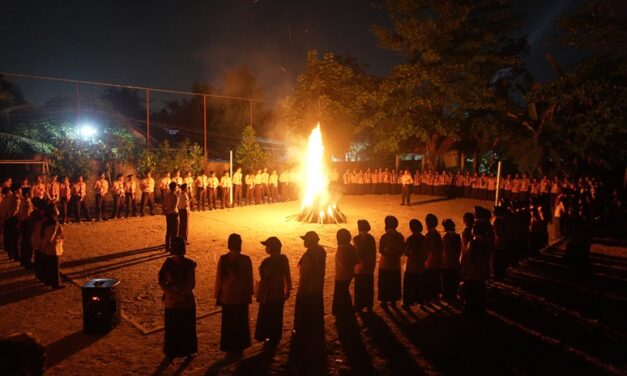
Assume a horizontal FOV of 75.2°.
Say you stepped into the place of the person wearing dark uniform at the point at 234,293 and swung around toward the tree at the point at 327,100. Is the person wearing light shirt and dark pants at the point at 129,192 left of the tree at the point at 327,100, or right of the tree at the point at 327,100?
left

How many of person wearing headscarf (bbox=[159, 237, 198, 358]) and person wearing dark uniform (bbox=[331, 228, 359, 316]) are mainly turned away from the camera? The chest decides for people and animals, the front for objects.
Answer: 2

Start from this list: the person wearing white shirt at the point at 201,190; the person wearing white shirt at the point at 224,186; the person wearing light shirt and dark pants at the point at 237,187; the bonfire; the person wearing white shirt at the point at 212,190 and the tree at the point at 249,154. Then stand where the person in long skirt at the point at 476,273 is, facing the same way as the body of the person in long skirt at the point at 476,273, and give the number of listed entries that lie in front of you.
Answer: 6

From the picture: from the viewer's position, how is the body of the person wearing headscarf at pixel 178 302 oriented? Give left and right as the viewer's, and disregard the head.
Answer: facing away from the viewer

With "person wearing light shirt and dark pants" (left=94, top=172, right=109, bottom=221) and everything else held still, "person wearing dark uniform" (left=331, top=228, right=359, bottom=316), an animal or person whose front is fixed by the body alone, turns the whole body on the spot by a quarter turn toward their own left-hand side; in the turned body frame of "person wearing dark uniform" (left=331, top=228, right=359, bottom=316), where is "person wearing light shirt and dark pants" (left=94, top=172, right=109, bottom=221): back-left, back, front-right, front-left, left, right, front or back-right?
front-right

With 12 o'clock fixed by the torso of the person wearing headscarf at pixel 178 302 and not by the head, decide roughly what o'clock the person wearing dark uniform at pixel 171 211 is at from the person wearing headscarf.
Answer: The person wearing dark uniform is roughly at 12 o'clock from the person wearing headscarf.

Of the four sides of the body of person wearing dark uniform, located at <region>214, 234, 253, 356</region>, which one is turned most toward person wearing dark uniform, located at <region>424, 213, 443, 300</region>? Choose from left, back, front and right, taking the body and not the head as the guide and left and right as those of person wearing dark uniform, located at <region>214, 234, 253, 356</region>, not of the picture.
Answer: right

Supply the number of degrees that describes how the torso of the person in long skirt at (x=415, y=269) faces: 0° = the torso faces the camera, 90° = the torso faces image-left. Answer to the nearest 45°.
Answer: approximately 135°

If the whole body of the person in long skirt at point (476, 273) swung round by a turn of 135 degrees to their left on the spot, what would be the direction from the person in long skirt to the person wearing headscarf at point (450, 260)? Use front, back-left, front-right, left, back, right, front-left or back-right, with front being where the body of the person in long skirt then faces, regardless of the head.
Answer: back-right

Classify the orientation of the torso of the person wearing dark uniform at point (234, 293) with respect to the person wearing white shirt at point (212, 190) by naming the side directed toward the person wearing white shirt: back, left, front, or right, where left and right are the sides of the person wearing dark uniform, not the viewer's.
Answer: front

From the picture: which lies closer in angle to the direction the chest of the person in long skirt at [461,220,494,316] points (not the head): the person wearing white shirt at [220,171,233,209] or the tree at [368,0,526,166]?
the person wearing white shirt

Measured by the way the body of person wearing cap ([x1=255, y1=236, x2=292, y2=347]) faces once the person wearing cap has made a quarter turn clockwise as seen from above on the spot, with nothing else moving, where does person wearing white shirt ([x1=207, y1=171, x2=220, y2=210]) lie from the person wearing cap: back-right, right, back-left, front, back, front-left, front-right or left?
front-left

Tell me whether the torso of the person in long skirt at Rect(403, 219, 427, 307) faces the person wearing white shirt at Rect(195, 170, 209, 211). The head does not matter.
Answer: yes

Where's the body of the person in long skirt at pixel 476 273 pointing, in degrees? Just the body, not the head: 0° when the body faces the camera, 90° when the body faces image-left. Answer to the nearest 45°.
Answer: approximately 135°

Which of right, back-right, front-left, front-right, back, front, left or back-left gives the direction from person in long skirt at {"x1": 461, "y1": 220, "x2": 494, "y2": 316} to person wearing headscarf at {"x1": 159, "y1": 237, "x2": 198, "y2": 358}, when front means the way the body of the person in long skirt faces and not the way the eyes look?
left

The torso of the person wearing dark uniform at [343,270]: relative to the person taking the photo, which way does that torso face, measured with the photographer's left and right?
facing away from the viewer

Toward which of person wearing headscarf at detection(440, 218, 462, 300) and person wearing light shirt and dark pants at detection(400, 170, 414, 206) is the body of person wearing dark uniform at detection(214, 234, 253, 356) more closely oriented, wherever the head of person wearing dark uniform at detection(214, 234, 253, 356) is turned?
the person wearing light shirt and dark pants

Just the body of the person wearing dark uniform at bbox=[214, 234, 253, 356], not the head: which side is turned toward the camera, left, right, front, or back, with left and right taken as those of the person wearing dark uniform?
back

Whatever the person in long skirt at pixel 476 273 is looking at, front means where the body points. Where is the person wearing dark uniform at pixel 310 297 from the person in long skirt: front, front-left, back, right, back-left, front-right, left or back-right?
left

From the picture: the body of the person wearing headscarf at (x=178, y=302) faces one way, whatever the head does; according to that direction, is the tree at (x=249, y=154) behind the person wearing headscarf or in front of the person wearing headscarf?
in front
